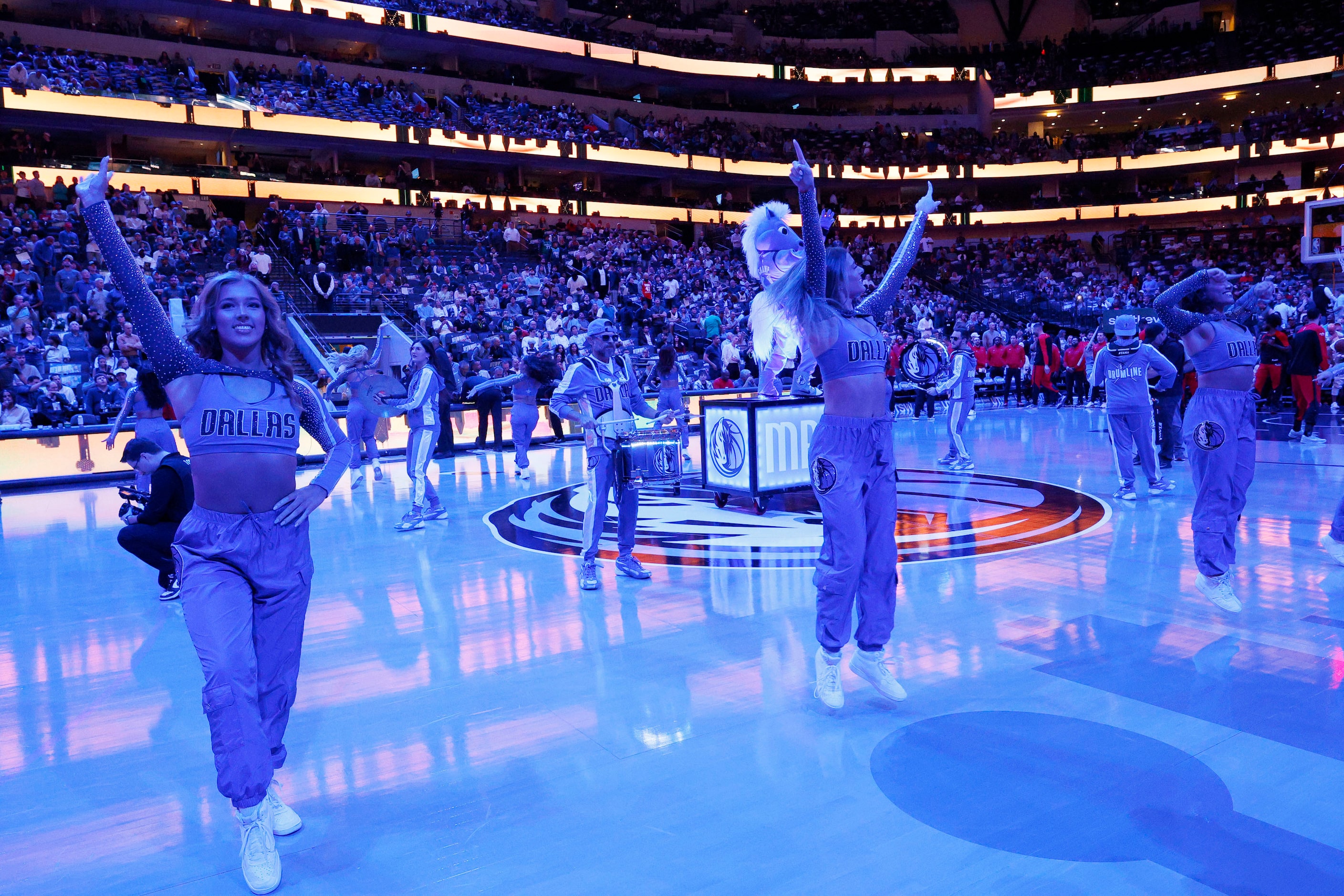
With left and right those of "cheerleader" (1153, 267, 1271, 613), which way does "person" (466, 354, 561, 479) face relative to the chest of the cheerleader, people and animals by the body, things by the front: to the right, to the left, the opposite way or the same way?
the opposite way

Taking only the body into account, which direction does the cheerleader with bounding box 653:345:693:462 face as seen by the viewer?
away from the camera

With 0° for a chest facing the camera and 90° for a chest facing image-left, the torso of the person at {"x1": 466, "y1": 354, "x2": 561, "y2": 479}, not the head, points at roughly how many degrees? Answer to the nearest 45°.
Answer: approximately 180°

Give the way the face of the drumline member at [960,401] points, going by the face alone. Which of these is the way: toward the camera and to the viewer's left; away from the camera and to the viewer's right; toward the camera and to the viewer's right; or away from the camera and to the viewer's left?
toward the camera and to the viewer's left

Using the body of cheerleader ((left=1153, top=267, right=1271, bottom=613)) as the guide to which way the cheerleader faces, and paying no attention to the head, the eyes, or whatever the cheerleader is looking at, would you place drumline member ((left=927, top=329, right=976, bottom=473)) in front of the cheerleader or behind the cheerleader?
behind

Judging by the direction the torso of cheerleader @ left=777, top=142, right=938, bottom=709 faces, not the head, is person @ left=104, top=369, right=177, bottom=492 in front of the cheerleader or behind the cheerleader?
behind

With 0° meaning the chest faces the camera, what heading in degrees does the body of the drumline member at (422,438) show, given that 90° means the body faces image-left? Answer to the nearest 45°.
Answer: approximately 90°

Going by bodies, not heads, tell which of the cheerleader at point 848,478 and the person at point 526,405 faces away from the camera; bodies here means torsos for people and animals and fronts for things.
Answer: the person

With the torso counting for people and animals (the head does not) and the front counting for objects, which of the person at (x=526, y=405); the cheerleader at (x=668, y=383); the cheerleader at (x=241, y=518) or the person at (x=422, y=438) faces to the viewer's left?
the person at (x=422, y=438)
